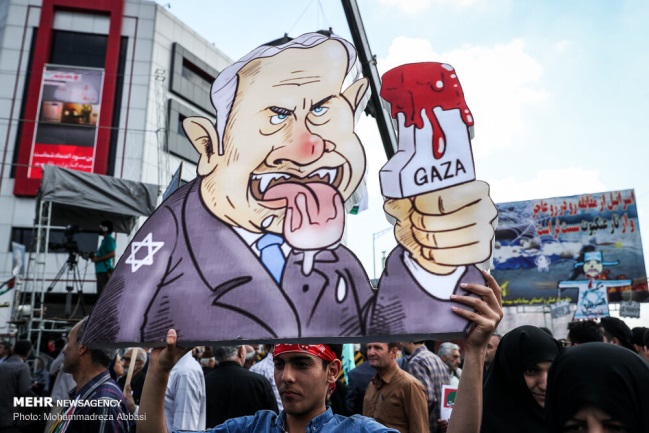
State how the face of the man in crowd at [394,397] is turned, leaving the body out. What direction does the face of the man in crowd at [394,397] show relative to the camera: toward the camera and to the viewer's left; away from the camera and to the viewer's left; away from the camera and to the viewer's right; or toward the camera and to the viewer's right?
toward the camera and to the viewer's left

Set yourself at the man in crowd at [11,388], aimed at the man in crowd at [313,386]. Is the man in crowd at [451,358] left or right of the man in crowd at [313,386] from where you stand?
left

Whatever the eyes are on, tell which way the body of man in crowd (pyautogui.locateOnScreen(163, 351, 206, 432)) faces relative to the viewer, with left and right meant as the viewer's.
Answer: facing away from the viewer

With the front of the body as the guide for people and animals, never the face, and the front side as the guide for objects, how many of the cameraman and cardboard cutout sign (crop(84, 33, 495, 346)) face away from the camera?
0

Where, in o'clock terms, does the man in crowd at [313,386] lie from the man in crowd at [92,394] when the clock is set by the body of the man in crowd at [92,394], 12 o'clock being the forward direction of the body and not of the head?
the man in crowd at [313,386] is roughly at 8 o'clock from the man in crowd at [92,394].

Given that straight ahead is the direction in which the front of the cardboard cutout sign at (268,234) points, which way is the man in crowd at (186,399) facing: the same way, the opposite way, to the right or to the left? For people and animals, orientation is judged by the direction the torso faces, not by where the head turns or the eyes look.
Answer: the opposite way

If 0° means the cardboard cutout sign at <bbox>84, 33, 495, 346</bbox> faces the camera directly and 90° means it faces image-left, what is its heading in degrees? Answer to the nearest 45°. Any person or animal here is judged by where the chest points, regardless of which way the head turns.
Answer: approximately 0°

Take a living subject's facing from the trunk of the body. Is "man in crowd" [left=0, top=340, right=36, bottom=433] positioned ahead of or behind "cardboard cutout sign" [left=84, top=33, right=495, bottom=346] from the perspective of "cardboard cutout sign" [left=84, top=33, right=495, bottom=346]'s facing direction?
behind

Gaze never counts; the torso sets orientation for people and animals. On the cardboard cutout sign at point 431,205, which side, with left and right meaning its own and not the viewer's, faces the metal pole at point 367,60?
back

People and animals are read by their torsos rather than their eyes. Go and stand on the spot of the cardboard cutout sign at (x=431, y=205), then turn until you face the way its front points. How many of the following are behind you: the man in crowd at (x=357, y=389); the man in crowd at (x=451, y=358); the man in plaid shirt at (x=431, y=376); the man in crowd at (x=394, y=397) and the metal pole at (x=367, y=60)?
5

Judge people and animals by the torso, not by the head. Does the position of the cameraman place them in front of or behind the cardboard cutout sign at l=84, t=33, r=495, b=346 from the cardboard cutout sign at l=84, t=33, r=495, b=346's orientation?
behind
